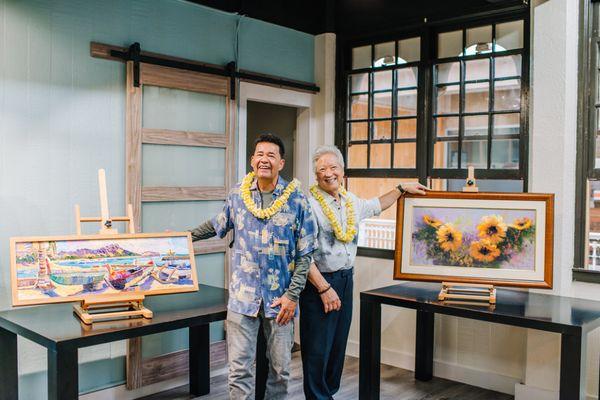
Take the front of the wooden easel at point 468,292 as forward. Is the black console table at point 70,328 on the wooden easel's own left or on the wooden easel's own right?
on the wooden easel's own right

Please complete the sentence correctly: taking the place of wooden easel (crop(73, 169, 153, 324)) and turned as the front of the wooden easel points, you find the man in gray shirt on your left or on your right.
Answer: on your left

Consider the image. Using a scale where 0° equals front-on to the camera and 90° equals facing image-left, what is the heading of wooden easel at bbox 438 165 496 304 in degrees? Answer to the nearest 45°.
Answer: approximately 0°

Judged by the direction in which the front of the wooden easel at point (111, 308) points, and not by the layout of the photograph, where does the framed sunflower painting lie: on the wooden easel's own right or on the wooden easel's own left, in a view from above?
on the wooden easel's own left

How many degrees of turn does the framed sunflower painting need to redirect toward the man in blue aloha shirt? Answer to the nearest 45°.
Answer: approximately 45° to its right

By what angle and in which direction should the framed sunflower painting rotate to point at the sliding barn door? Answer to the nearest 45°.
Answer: approximately 90° to its right

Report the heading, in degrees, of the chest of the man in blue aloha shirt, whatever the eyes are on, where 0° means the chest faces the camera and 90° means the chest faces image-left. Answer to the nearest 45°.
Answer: approximately 0°
